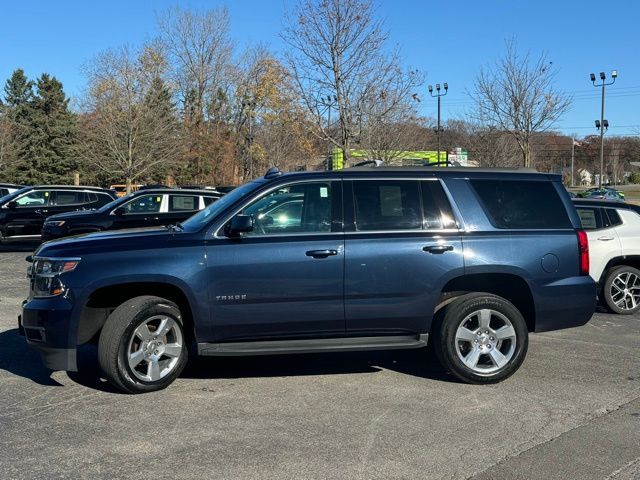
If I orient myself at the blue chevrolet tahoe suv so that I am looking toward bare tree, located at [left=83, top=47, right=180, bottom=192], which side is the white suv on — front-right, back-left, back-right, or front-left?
front-right

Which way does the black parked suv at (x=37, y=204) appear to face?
to the viewer's left

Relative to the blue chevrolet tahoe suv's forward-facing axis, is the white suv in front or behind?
behind

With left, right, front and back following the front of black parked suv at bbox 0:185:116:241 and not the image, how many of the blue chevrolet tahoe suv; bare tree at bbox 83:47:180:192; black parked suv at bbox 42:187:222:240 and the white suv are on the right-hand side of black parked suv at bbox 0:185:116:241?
1

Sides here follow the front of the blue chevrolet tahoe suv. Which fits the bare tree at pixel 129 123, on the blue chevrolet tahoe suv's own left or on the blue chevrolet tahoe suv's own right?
on the blue chevrolet tahoe suv's own right

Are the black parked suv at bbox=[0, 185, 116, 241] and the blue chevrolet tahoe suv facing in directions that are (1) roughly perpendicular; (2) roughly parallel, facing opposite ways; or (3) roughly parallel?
roughly parallel

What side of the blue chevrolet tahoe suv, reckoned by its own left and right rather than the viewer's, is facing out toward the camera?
left

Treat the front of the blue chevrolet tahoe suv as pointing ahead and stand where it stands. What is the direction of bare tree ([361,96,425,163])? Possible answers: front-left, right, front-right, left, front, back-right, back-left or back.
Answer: right

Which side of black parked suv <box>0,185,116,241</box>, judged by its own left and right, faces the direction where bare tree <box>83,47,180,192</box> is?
right

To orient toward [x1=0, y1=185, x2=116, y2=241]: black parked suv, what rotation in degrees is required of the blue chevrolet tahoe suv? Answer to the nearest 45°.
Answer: approximately 45° to its right

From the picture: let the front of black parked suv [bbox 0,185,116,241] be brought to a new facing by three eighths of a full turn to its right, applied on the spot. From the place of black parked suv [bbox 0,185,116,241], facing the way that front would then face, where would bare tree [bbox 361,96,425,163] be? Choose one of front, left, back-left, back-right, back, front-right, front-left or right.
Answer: front-right
